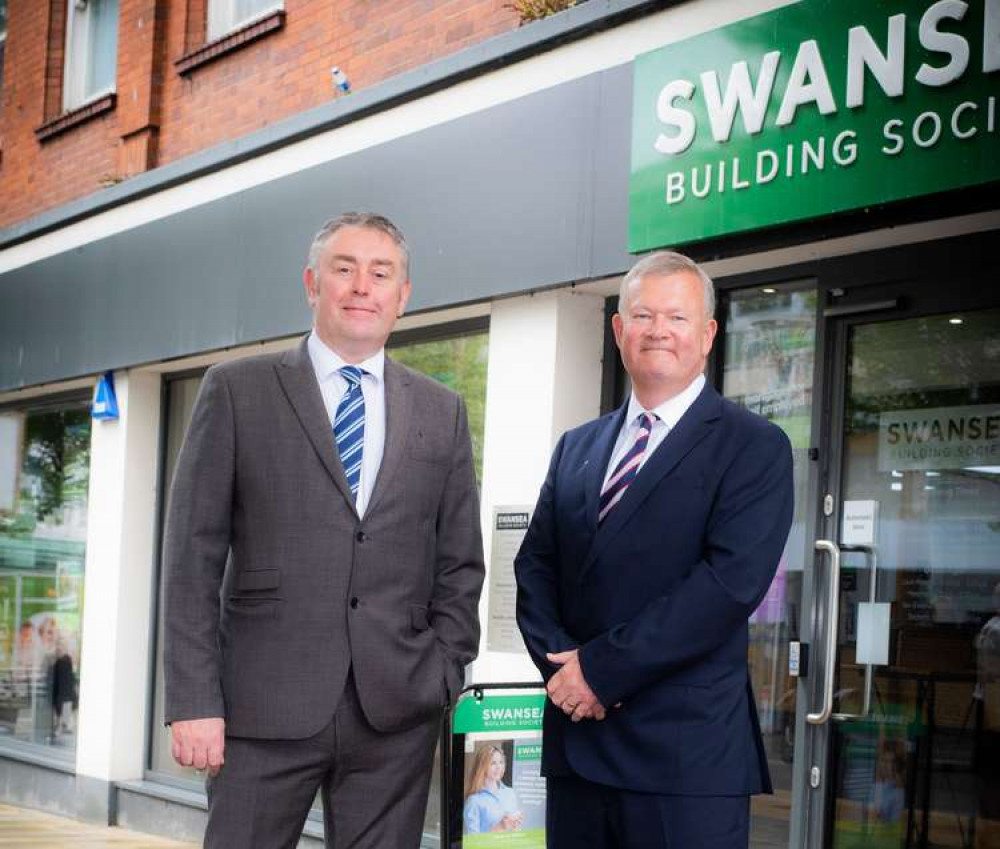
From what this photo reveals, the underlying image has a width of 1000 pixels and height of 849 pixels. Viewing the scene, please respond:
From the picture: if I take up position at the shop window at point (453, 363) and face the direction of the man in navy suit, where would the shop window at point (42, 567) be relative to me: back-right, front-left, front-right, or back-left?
back-right

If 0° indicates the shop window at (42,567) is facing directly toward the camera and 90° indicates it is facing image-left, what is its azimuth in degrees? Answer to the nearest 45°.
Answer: approximately 45°

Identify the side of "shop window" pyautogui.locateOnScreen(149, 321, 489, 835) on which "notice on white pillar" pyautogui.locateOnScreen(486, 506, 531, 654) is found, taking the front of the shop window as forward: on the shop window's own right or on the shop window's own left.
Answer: on the shop window's own left

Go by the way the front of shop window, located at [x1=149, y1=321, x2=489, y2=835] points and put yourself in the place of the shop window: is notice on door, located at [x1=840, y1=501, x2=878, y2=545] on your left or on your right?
on your left

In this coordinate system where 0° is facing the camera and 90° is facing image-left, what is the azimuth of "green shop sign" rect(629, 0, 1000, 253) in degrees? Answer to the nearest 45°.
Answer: approximately 45°

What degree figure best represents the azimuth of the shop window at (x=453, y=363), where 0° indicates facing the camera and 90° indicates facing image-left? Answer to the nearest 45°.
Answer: approximately 45°
